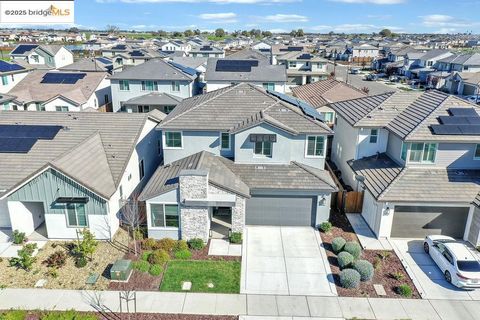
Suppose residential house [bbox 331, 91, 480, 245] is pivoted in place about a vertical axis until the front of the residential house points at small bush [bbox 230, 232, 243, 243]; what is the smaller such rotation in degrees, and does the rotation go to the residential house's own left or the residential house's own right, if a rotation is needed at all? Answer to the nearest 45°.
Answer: approximately 45° to the residential house's own right

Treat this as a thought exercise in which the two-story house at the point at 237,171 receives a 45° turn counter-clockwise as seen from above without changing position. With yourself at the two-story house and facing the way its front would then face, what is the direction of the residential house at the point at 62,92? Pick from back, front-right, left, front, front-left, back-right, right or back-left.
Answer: back

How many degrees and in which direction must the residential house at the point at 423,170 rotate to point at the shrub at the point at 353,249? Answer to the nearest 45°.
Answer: approximately 45° to its right

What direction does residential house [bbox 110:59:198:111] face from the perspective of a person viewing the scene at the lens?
facing away from the viewer

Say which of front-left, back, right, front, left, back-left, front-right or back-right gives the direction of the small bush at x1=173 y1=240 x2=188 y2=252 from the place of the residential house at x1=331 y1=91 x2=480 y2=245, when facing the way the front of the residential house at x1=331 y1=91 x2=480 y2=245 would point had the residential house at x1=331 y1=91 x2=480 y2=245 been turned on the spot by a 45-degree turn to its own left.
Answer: right

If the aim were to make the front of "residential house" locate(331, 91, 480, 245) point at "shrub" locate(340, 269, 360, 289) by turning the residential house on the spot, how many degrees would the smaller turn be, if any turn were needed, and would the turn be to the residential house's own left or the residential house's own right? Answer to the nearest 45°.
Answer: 0° — it already faces it

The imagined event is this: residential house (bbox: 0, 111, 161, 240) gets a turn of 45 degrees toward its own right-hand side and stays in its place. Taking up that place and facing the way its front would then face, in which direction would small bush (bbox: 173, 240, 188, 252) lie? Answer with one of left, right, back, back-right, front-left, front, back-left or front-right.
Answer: left

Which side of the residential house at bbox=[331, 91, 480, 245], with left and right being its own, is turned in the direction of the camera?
front

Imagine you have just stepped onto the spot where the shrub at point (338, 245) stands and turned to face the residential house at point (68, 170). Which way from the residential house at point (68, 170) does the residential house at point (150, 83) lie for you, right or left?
right

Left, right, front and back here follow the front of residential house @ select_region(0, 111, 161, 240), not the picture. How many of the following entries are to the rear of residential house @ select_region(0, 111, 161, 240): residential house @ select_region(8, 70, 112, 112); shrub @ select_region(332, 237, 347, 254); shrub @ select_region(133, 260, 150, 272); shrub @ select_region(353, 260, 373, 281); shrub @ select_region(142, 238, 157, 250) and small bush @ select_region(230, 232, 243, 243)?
1

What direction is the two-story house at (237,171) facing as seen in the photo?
toward the camera
